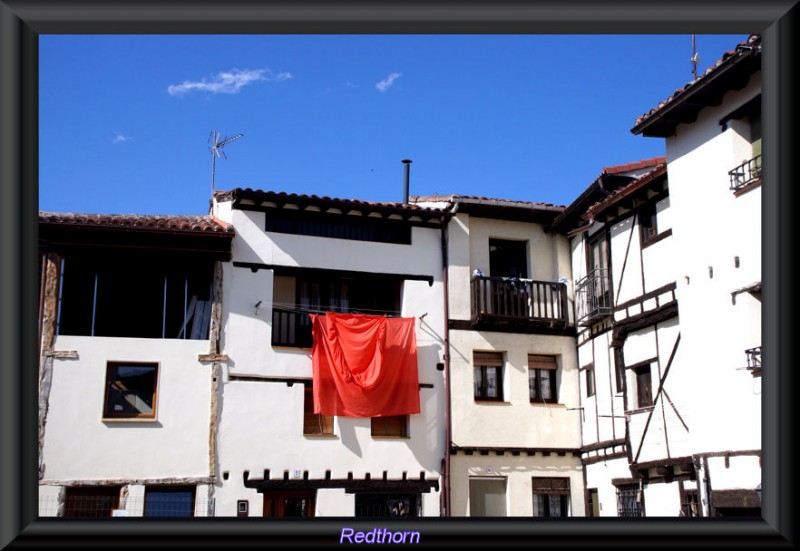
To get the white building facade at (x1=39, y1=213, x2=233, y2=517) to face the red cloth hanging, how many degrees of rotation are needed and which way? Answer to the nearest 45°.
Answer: approximately 90° to its left

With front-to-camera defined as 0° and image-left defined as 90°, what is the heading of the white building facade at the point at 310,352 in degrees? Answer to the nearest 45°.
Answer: approximately 0°

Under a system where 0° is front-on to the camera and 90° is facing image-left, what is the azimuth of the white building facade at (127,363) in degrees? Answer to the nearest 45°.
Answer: approximately 0°

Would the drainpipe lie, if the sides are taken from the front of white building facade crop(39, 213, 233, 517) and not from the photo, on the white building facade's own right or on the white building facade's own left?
on the white building facade's own left
